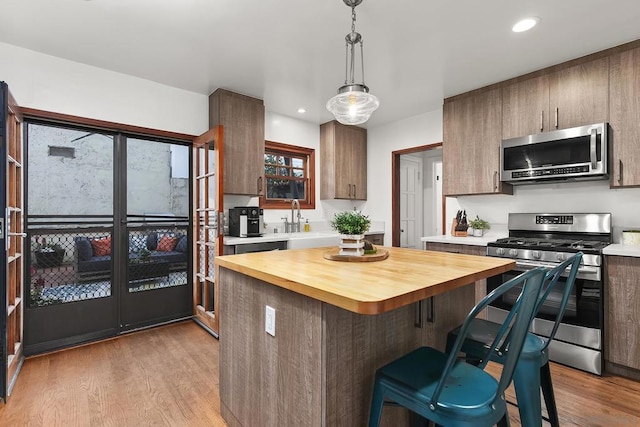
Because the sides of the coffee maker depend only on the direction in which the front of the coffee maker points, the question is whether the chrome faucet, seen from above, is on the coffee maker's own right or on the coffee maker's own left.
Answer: on the coffee maker's own left

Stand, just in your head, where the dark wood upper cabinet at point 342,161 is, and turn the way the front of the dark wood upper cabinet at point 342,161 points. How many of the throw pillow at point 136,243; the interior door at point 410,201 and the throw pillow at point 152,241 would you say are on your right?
2

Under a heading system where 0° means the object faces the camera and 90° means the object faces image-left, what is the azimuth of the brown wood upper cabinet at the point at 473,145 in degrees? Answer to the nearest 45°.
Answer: approximately 45°

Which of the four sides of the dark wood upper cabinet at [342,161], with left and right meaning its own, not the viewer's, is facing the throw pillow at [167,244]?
right

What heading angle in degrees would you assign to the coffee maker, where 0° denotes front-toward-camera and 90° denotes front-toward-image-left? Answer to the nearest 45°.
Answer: approximately 315°

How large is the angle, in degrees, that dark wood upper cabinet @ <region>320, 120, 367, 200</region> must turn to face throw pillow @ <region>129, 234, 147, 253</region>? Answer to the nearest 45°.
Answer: approximately 90° to its right

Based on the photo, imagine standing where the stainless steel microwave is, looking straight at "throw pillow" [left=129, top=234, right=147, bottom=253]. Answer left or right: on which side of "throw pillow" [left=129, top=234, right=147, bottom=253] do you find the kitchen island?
left
